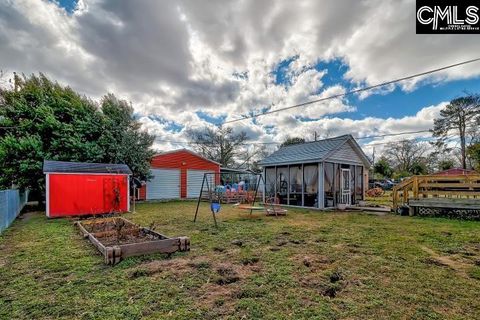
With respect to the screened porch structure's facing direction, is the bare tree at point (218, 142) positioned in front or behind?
behind

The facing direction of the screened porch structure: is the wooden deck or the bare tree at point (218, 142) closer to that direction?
the wooden deck

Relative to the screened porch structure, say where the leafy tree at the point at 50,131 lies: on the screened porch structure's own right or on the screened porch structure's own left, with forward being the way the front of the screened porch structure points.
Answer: on the screened porch structure's own right

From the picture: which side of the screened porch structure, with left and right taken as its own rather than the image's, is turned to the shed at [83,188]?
right

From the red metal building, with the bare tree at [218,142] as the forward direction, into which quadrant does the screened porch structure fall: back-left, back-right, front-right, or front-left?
back-right

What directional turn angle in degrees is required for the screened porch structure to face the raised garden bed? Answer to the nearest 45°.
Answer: approximately 45° to its right

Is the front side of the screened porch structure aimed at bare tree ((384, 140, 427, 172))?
no

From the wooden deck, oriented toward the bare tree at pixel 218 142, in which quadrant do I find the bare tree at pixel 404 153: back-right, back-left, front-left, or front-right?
front-right

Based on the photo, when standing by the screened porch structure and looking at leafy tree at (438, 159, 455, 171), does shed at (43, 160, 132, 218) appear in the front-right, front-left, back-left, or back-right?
back-left

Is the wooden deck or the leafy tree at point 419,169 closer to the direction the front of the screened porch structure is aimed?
the wooden deck

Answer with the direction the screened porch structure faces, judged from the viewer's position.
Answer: facing the viewer and to the right of the viewer

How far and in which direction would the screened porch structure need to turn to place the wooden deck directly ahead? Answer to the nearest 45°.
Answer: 0° — it already faces it

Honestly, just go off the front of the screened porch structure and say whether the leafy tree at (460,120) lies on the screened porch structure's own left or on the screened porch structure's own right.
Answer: on the screened porch structure's own left
